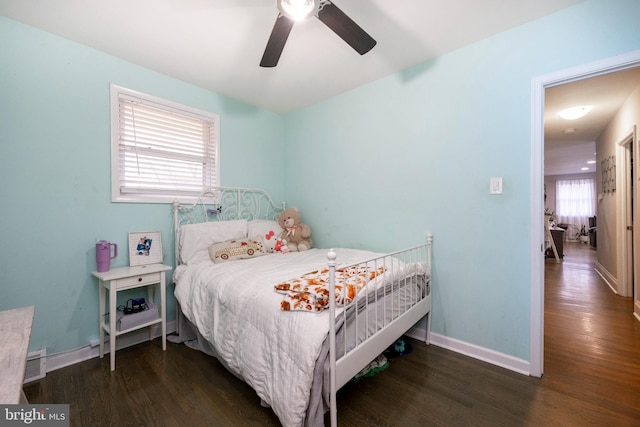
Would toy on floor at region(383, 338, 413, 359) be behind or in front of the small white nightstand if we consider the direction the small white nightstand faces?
in front

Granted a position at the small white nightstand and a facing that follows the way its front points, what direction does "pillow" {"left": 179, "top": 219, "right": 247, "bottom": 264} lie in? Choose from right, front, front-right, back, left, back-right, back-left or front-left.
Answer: front-left

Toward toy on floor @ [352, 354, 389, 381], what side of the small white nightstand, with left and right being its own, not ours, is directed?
front

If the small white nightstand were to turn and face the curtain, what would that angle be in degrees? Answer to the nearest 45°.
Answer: approximately 45° to its left

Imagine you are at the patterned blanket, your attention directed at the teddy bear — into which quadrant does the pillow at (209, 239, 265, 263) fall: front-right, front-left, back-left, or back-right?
front-left

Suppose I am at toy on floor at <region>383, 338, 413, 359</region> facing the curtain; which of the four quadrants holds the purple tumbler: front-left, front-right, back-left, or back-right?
back-left

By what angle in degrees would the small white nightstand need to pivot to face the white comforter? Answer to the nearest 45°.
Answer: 0° — it already faces it

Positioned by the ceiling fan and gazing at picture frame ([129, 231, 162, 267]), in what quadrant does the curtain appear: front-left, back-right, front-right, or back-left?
back-right

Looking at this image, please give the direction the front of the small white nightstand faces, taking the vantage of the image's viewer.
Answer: facing the viewer and to the right of the viewer

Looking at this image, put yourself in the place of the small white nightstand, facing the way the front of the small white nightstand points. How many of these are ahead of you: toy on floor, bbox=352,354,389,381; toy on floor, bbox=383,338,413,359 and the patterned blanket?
3

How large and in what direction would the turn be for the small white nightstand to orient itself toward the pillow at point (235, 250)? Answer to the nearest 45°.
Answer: approximately 45° to its left
